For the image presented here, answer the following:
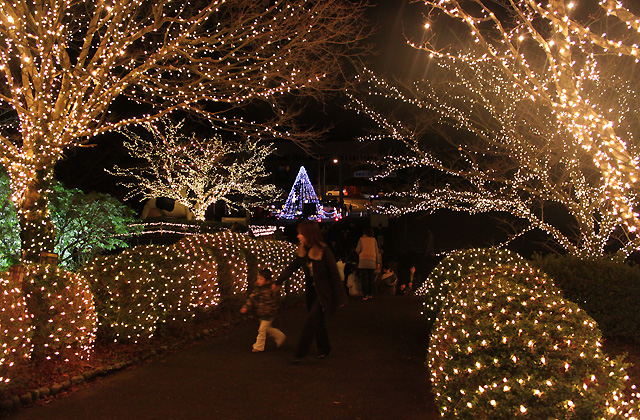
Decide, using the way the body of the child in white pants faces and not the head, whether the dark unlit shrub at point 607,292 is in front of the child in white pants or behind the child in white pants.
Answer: behind

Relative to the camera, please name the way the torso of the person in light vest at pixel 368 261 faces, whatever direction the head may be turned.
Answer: away from the camera

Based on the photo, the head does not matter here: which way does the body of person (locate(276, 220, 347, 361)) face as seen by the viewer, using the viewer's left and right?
facing the viewer and to the left of the viewer

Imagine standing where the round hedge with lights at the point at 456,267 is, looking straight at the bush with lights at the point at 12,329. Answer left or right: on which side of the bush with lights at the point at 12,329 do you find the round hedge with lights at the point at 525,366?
left

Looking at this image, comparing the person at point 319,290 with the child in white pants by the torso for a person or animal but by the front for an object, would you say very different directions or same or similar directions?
same or similar directions

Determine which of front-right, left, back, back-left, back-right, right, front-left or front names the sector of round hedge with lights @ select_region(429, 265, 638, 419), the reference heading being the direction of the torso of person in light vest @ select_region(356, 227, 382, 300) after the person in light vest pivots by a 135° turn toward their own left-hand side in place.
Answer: front-left

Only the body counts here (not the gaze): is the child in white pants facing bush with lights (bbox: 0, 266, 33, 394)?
yes

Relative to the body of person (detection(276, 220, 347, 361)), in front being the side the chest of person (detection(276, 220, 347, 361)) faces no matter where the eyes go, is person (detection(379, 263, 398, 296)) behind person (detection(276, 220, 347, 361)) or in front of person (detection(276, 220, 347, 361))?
behind

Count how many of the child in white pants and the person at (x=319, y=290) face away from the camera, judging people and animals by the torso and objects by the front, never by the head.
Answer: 0

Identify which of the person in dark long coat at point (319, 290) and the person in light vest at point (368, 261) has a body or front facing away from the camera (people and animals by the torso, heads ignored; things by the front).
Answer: the person in light vest

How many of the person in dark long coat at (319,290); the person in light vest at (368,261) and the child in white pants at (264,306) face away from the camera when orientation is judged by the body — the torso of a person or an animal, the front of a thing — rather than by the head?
1

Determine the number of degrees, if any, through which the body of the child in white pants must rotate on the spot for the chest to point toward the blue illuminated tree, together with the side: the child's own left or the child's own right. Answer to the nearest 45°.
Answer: approximately 135° to the child's own right
